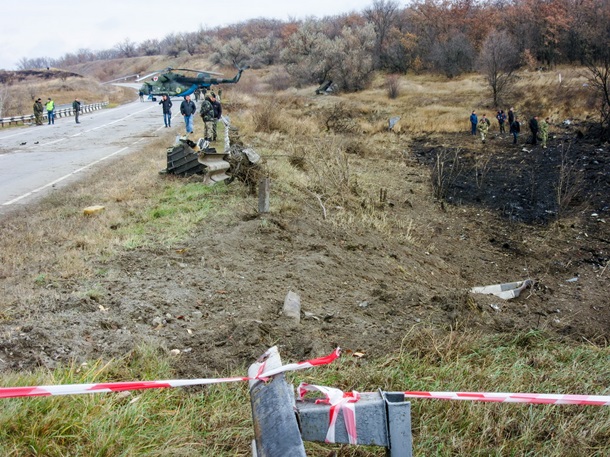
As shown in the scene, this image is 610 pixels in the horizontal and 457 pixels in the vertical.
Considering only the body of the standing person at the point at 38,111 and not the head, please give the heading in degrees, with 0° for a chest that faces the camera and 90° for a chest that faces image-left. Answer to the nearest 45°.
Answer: approximately 270°

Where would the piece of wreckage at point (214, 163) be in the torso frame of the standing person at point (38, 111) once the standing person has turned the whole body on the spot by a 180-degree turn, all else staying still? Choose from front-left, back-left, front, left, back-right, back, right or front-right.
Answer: left

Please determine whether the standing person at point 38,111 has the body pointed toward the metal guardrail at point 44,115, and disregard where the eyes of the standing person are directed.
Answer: no

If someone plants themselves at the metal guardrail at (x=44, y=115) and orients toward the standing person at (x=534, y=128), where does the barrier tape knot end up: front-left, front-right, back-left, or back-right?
front-right
